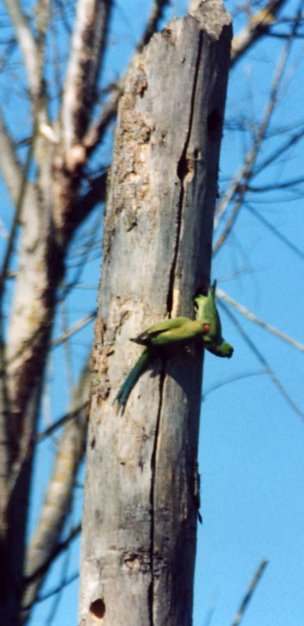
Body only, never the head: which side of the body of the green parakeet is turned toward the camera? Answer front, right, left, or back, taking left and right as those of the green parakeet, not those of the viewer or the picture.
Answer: right
